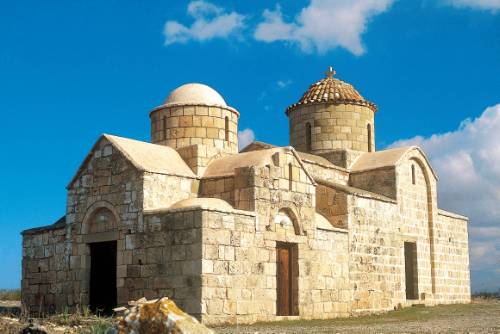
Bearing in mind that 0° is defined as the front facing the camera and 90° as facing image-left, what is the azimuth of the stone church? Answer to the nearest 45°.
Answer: approximately 45°

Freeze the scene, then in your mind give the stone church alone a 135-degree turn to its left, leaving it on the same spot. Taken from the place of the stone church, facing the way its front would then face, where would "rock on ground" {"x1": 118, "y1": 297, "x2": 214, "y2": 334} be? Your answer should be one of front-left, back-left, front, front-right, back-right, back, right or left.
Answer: right
